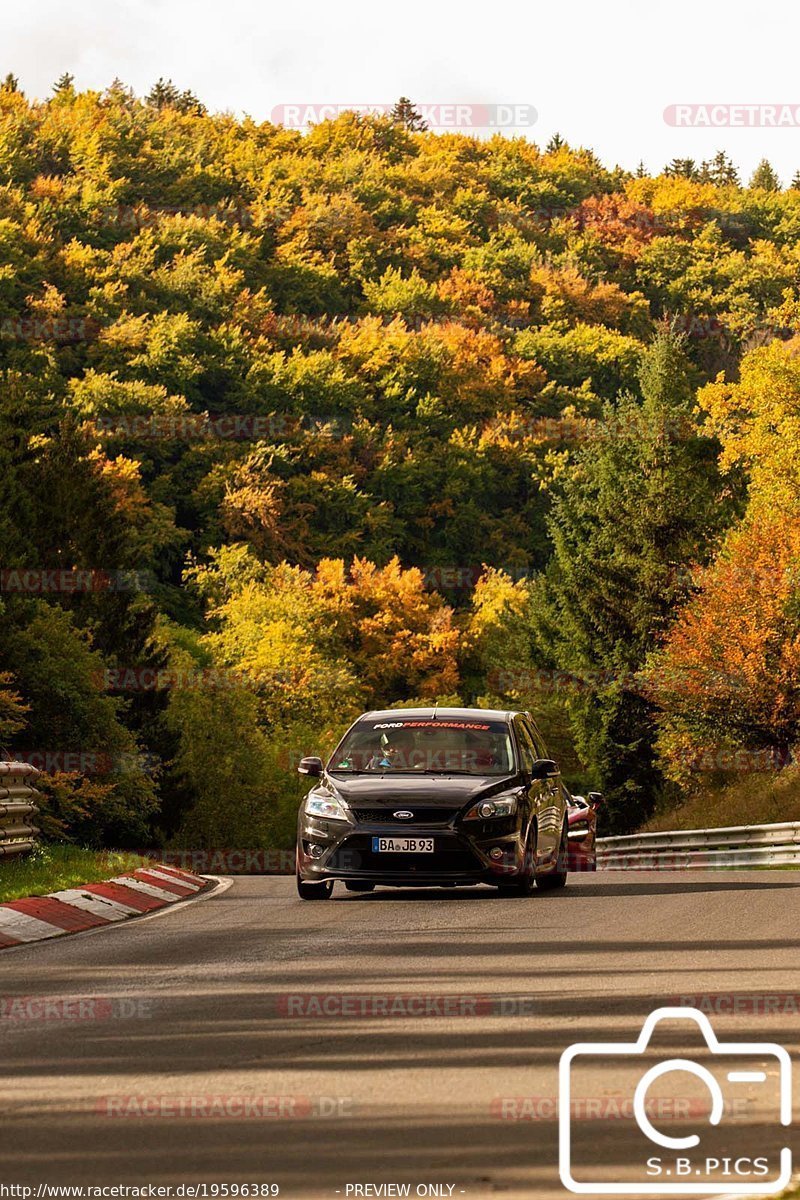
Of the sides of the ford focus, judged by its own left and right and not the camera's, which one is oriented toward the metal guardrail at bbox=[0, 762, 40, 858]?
right

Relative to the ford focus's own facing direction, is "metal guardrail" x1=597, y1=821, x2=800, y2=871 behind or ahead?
behind

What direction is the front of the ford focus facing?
toward the camera
